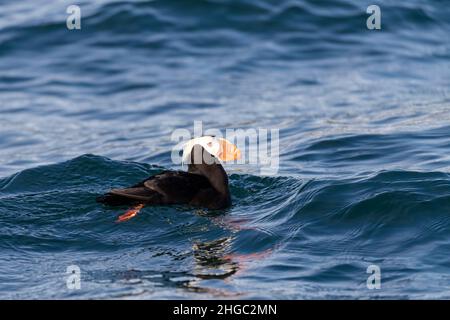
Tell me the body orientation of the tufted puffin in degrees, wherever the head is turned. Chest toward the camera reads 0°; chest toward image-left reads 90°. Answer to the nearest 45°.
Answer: approximately 270°
